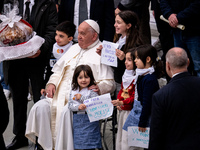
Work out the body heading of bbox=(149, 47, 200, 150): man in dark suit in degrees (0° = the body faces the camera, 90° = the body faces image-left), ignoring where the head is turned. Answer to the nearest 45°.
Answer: approximately 135°

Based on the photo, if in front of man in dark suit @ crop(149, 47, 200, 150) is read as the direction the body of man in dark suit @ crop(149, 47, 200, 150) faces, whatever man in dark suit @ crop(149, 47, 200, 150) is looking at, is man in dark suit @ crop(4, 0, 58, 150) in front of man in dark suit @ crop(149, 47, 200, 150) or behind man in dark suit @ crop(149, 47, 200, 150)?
in front

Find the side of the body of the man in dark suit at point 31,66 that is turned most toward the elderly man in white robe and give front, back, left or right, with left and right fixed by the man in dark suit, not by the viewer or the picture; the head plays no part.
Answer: left

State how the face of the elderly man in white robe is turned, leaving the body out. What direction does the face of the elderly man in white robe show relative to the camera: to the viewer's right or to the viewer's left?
to the viewer's left

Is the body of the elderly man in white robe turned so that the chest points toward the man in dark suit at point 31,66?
no

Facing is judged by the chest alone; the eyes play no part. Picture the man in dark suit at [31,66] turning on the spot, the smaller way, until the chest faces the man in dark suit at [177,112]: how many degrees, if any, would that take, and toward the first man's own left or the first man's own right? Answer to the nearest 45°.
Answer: approximately 90° to the first man's own left

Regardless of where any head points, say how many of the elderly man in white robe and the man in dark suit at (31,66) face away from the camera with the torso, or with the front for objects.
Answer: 0

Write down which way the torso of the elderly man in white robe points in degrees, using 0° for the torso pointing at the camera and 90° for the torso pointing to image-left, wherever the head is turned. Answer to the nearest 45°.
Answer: approximately 45°

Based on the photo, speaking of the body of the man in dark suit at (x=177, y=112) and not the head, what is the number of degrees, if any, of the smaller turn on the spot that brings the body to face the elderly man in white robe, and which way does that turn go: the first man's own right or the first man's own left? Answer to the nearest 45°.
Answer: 0° — they already face them
